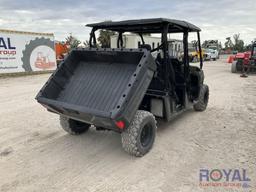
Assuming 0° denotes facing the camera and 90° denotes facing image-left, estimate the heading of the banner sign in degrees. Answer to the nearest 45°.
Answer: approximately 0°

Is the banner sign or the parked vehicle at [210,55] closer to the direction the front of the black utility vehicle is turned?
the parked vehicle

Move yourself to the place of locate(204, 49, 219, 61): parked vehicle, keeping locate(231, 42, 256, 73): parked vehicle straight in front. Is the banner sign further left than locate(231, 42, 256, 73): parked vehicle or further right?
right

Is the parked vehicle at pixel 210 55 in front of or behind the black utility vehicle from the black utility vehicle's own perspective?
in front

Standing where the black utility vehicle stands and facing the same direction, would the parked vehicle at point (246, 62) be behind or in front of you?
in front

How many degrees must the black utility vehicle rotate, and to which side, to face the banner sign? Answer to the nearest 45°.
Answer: approximately 90° to its left

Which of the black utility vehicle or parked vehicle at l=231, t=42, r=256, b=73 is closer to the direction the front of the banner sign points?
the black utility vehicle

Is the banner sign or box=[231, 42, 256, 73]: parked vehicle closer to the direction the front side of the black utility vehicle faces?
the parked vehicle

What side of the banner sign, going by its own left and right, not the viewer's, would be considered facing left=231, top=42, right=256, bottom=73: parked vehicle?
left

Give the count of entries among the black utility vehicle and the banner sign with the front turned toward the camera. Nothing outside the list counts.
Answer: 1

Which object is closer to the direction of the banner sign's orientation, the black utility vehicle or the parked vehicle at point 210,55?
the black utility vehicle

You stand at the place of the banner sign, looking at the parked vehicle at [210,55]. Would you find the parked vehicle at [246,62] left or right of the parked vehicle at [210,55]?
right

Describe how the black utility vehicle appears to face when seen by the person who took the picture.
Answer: facing away from the viewer and to the right of the viewer

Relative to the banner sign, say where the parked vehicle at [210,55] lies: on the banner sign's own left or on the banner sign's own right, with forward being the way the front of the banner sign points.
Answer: on the banner sign's own left
